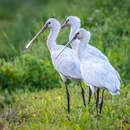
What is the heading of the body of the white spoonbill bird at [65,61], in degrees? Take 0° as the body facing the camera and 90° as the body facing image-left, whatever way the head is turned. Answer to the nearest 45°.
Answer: approximately 90°

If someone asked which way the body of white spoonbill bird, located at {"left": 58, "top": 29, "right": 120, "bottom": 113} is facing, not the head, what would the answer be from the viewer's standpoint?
to the viewer's left

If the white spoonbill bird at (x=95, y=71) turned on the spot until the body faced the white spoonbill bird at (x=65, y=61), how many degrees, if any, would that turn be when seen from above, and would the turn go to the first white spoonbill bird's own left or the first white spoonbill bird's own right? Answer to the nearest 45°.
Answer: approximately 45° to the first white spoonbill bird's own right

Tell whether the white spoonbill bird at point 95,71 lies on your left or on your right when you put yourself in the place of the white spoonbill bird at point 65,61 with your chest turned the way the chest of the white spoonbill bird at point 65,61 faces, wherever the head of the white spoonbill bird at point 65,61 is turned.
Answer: on your left

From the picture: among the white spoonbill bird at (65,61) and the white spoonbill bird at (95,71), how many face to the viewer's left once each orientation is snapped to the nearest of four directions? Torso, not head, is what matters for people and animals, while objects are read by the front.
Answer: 2
